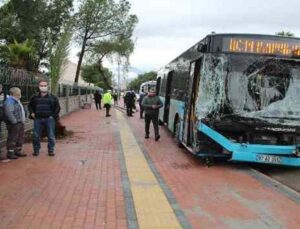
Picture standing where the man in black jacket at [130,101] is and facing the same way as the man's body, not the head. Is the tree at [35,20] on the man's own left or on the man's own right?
on the man's own left

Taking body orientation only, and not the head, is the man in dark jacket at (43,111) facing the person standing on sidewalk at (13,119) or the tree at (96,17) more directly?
the person standing on sidewalk

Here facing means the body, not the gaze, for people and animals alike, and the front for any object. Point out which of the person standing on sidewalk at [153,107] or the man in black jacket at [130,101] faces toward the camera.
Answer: the person standing on sidewalk

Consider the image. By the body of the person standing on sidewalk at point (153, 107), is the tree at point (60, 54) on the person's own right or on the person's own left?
on the person's own right

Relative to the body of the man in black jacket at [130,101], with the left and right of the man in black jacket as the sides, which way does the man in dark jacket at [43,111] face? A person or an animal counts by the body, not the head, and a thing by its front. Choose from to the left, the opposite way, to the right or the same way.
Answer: the opposite way

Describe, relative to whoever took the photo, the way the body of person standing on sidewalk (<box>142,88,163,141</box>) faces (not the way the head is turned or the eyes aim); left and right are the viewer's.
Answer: facing the viewer

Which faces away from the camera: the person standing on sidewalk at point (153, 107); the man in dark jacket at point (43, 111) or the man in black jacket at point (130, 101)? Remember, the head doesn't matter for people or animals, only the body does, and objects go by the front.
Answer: the man in black jacket

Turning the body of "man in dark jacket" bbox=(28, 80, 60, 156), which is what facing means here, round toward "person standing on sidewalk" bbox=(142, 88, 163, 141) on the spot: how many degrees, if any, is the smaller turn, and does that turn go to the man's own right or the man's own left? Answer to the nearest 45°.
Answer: approximately 135° to the man's own left

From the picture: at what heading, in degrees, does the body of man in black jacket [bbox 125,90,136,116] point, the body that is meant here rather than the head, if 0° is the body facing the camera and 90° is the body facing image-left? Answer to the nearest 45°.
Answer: approximately 180°

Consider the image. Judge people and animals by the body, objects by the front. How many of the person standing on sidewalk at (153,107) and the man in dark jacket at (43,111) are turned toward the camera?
2

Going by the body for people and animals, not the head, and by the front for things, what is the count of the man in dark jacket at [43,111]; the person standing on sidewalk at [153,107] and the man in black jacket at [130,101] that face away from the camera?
1

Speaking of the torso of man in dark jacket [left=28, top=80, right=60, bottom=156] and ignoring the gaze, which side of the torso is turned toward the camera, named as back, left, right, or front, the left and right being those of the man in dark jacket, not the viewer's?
front
